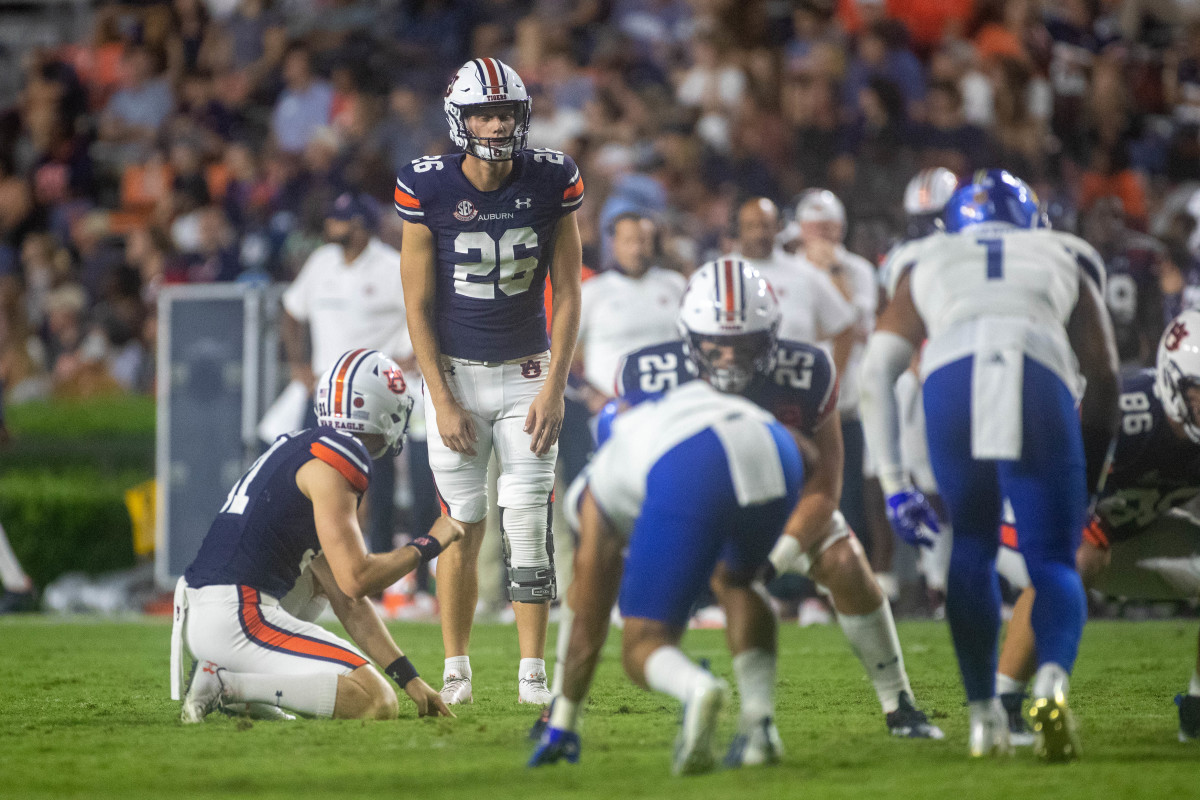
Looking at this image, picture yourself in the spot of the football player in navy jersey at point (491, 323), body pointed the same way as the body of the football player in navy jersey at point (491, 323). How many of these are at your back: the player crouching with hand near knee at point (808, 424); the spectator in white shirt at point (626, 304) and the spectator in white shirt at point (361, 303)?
2

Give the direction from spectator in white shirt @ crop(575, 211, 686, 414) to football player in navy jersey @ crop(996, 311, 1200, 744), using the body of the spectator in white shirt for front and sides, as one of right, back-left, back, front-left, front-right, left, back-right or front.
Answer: front-left

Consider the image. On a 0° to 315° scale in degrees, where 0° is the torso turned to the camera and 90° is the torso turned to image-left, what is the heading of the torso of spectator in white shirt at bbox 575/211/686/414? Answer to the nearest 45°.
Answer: approximately 0°

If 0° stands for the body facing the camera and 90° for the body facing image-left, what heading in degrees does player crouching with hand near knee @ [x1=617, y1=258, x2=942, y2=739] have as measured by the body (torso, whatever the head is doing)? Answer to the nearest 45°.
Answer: approximately 0°

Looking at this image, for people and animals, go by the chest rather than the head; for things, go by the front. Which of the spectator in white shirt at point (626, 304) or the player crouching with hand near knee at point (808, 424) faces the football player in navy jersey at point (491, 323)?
the spectator in white shirt

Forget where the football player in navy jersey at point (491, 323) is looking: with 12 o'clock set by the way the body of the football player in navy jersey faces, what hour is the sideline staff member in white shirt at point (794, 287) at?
The sideline staff member in white shirt is roughly at 7 o'clock from the football player in navy jersey.

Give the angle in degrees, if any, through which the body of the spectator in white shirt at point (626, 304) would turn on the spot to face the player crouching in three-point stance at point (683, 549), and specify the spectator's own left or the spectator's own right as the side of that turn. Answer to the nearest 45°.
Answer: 0° — they already face them

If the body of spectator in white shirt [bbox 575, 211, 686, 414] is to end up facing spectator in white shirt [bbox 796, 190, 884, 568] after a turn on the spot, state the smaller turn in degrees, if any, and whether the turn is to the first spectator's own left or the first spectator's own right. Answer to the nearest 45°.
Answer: approximately 135° to the first spectator's own left

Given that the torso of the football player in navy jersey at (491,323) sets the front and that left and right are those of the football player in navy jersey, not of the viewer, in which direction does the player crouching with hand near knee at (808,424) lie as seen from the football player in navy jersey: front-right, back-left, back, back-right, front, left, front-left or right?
front-left

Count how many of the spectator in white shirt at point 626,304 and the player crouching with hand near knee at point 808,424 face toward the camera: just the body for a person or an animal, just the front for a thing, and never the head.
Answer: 2

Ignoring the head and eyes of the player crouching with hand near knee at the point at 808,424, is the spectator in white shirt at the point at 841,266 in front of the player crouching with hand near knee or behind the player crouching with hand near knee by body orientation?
behind
